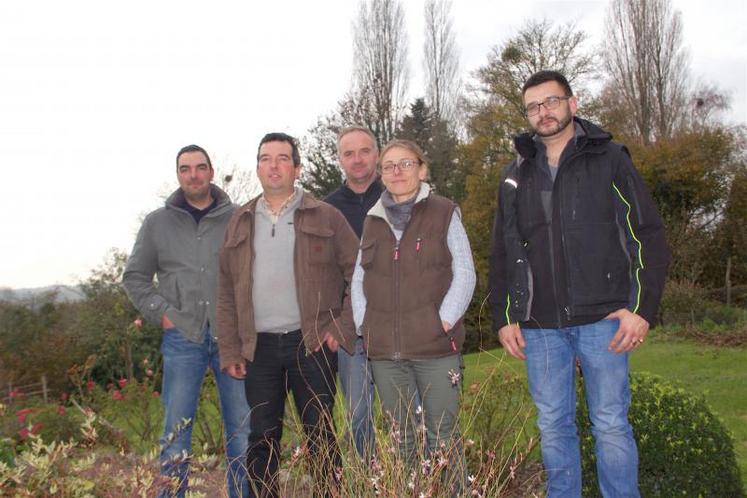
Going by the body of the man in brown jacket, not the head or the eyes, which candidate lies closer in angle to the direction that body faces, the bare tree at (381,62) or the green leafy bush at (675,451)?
the green leafy bush

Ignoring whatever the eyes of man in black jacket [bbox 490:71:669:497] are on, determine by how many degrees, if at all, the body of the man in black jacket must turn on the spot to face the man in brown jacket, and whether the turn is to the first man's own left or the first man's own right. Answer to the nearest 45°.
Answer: approximately 90° to the first man's own right

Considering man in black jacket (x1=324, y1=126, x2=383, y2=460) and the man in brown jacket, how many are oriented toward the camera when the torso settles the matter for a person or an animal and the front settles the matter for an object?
2

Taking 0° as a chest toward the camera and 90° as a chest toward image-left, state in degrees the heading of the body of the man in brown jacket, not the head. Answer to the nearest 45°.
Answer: approximately 0°

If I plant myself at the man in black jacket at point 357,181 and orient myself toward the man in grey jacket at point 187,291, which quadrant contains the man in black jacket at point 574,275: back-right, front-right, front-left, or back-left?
back-left

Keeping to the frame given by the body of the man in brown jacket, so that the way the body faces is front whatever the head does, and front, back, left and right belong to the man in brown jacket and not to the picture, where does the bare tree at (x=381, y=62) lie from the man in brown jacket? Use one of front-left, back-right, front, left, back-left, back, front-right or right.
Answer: back

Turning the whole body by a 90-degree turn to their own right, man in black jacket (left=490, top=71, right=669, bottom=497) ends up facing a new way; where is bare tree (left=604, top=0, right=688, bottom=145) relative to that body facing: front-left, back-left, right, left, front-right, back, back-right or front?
right

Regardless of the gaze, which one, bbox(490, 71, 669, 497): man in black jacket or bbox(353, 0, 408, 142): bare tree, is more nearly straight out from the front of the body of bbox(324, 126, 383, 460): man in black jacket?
the man in black jacket

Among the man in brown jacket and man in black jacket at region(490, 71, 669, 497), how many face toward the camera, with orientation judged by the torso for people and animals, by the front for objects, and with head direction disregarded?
2
